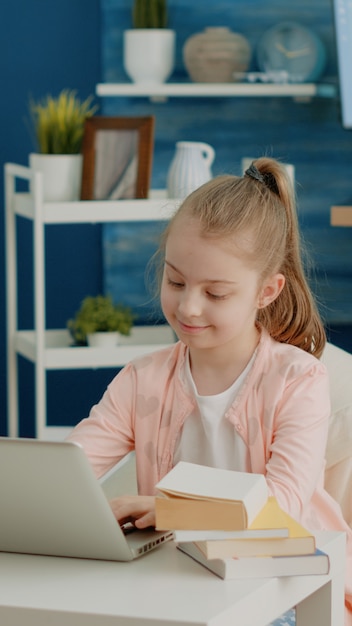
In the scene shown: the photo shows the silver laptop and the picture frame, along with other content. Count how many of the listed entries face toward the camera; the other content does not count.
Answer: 1

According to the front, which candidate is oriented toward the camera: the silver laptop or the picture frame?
the picture frame

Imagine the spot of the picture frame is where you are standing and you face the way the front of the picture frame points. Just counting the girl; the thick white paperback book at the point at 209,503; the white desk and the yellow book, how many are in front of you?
4

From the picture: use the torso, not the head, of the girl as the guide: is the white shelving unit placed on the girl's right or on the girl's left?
on the girl's right

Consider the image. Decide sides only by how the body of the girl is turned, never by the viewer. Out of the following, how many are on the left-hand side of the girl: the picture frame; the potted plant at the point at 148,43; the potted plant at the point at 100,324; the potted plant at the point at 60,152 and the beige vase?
0

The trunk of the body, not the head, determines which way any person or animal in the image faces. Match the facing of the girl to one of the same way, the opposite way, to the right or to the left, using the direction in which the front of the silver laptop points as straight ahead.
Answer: the opposite way

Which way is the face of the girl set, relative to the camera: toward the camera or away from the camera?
toward the camera

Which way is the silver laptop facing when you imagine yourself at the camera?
facing away from the viewer and to the right of the viewer

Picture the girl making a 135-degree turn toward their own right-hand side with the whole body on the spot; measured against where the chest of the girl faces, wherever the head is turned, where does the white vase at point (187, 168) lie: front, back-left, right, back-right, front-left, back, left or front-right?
front

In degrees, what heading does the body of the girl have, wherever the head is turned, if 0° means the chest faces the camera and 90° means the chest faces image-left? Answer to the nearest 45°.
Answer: approximately 45°

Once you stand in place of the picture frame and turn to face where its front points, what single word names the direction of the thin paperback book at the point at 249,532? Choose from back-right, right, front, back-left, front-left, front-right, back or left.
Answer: front

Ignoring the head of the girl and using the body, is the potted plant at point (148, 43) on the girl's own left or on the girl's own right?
on the girl's own right

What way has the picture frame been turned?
toward the camera

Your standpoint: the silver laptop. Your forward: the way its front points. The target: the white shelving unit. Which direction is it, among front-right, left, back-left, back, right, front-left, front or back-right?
front-left
